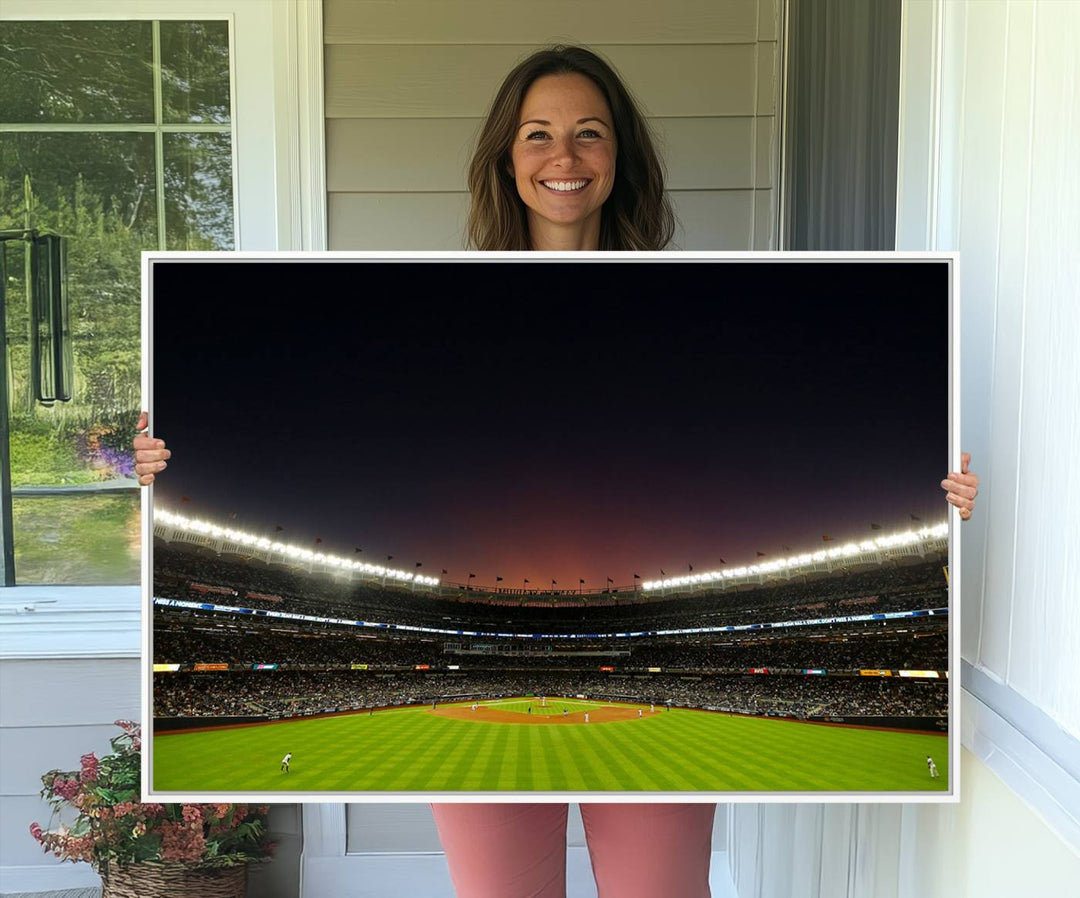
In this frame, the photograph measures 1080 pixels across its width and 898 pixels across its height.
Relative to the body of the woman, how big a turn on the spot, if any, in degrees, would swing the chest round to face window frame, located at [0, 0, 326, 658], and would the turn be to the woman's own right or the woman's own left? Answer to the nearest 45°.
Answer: approximately 135° to the woman's own right

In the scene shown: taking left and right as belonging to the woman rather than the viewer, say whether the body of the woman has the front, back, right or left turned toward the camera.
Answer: front

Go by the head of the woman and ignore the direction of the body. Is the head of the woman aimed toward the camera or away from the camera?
toward the camera
